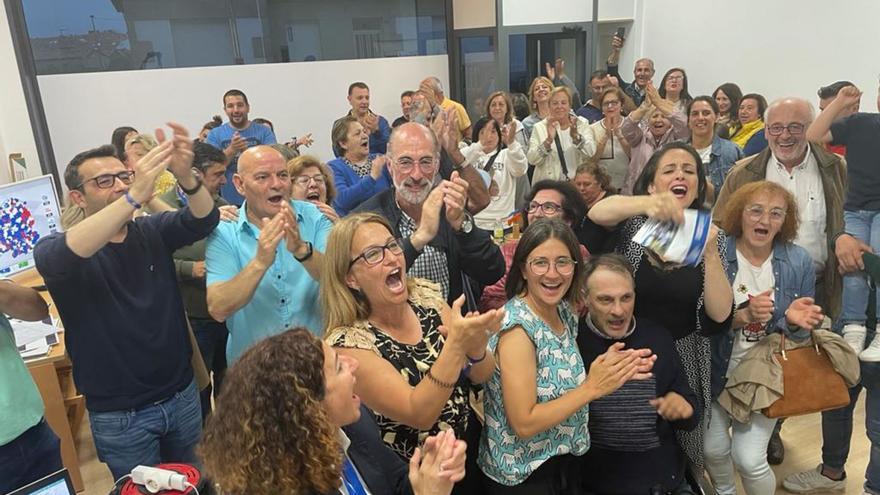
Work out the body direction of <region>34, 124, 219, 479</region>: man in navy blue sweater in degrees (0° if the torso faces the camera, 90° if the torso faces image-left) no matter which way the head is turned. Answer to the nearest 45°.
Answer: approximately 315°

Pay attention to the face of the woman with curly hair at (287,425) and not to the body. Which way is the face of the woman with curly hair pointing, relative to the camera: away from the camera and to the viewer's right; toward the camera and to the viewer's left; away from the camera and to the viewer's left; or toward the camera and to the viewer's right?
away from the camera and to the viewer's right

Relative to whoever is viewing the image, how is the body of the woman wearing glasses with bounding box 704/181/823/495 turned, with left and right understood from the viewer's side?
facing the viewer

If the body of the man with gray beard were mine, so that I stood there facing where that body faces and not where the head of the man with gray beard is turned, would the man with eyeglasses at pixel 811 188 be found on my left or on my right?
on my left

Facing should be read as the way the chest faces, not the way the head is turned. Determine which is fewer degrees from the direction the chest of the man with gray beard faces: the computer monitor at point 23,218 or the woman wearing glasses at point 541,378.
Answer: the woman wearing glasses

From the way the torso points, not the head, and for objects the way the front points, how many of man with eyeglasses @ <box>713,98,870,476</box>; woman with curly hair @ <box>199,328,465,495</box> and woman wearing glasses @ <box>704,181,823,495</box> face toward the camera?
2

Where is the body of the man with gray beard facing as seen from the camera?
toward the camera

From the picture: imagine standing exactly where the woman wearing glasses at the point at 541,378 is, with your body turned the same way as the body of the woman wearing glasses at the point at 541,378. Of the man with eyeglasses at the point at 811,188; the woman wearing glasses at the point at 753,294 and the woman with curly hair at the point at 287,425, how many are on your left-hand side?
2

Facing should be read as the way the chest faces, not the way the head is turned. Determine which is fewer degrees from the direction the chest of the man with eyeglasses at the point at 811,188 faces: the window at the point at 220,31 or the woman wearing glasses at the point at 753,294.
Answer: the woman wearing glasses

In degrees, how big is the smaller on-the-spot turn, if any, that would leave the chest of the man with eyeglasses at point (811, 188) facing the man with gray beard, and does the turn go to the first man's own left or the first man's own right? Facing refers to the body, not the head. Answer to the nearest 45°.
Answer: approximately 45° to the first man's own right

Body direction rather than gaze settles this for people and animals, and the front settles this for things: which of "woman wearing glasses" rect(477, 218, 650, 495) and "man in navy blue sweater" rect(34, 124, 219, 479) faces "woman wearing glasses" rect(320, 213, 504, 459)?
the man in navy blue sweater

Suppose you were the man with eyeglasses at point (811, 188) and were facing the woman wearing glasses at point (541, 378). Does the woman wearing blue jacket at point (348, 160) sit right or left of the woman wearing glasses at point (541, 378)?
right

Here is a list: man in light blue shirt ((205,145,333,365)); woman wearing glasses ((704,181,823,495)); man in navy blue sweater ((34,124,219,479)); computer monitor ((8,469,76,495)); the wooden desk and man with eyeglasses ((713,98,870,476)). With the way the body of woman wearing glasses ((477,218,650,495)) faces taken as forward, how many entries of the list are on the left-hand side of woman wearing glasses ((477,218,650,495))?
2
